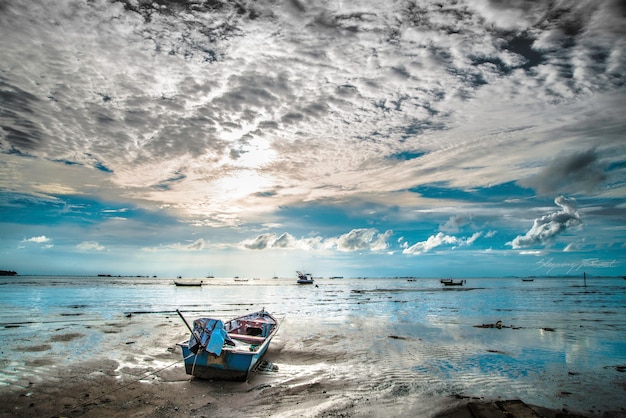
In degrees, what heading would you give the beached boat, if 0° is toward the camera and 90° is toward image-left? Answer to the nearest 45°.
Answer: approximately 225°
